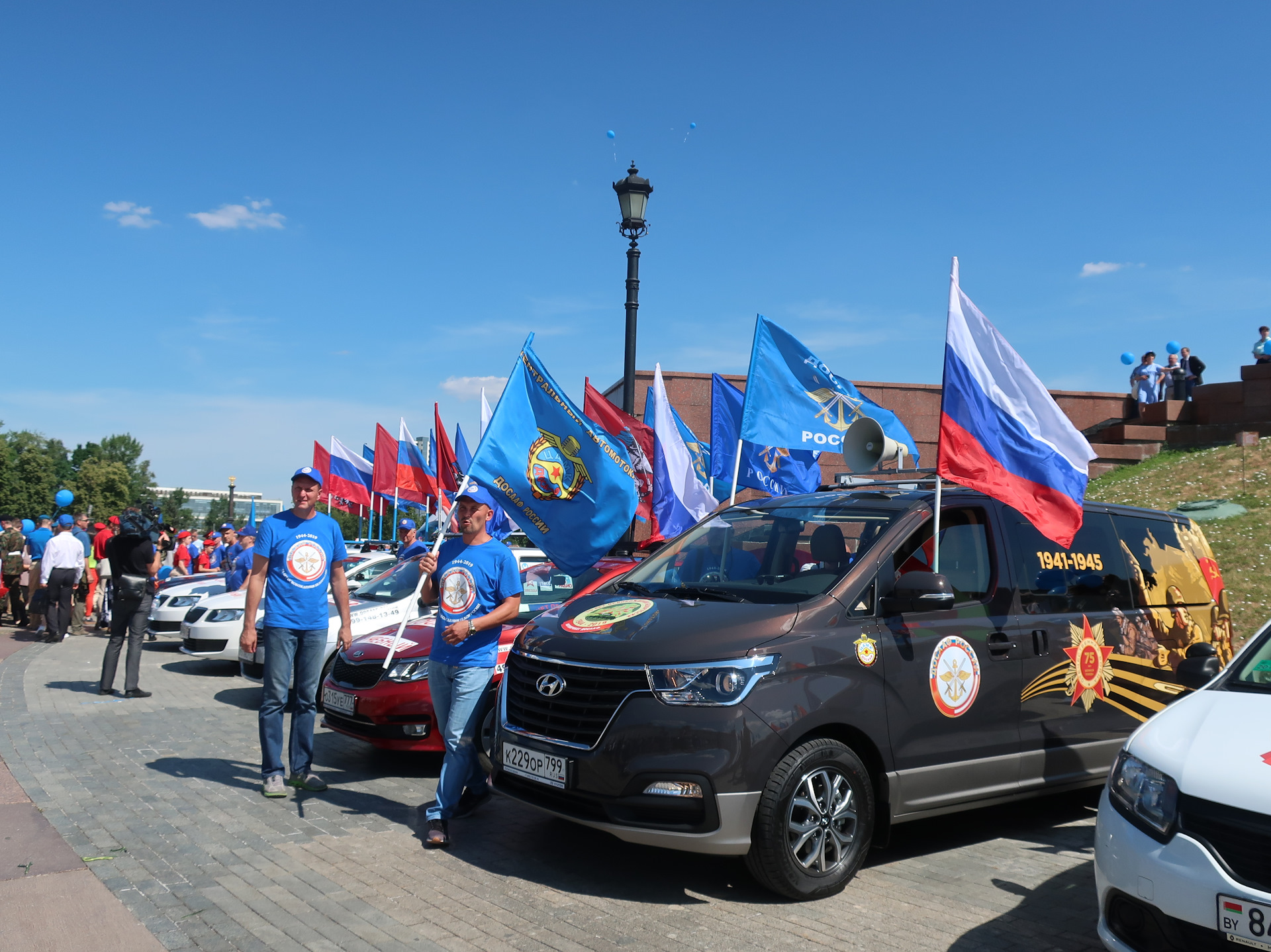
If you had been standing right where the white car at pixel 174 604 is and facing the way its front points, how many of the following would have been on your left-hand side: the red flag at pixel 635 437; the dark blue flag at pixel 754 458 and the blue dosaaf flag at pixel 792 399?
3

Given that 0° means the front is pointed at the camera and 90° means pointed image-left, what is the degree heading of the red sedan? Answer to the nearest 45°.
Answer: approximately 45°

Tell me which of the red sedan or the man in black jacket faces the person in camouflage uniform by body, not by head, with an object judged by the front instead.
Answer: the man in black jacket

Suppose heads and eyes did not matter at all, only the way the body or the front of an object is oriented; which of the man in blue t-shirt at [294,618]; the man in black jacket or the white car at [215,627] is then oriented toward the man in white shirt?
the man in black jacket

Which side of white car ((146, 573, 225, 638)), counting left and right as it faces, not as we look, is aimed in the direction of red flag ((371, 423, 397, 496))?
back

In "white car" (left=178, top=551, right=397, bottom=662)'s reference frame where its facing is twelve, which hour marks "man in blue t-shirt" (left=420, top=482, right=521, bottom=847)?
The man in blue t-shirt is roughly at 10 o'clock from the white car.

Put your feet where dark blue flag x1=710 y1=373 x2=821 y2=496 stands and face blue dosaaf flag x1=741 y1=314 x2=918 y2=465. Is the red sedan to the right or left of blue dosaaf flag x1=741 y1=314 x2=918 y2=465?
right

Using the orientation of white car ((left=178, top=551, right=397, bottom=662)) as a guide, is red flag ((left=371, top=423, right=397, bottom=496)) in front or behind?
behind

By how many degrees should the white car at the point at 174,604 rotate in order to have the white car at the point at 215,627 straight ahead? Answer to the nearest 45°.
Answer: approximately 45° to its left
